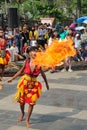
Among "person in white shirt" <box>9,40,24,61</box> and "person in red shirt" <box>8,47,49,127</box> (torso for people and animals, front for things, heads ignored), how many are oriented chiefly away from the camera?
0

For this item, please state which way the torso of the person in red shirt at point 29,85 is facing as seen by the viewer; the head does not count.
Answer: toward the camera

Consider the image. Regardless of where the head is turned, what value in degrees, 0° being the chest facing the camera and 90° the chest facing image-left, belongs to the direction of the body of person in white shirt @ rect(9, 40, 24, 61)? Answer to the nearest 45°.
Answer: approximately 315°

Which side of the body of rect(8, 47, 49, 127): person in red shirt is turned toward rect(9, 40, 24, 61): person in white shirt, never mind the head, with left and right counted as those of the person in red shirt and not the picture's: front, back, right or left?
back

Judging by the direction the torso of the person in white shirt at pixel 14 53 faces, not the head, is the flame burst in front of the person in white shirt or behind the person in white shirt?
in front
